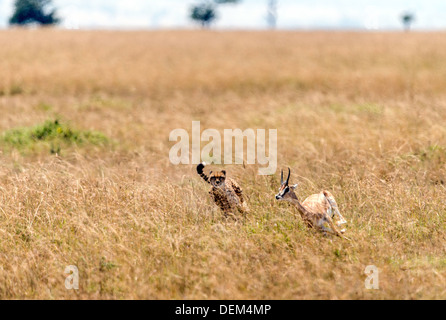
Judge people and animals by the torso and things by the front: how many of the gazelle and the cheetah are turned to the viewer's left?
1

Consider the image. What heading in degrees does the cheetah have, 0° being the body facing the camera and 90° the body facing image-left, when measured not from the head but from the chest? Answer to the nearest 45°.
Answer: approximately 0°

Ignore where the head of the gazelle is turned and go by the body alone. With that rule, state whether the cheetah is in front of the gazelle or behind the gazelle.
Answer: in front

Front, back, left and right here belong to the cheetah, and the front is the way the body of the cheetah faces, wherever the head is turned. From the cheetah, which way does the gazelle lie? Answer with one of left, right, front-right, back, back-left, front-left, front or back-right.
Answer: front-left

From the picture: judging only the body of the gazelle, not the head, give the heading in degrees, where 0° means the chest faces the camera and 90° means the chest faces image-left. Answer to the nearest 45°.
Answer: approximately 90°

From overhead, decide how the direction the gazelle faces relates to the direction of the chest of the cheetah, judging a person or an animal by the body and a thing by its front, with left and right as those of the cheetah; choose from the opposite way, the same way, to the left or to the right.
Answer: to the right
